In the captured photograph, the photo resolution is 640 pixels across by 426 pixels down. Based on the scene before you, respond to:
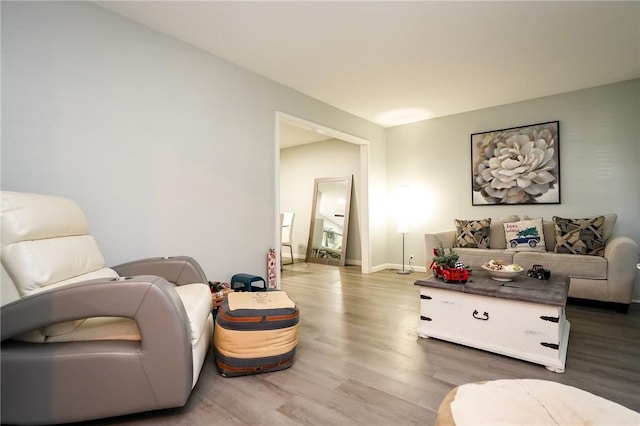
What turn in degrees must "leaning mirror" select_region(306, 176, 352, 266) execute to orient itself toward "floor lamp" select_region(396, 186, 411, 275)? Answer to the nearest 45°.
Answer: approximately 90° to its left

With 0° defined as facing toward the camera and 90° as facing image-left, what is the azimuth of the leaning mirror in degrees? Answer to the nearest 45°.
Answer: approximately 45°

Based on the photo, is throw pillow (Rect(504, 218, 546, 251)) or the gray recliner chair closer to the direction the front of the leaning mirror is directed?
the gray recliner chair

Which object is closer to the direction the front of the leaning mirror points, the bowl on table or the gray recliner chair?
the gray recliner chair

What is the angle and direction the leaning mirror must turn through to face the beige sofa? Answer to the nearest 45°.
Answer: approximately 90° to its left

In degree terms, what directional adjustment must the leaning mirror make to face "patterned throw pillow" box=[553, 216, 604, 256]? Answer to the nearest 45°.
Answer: approximately 90° to its left

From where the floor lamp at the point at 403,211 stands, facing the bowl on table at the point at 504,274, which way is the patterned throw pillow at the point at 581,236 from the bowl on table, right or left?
left

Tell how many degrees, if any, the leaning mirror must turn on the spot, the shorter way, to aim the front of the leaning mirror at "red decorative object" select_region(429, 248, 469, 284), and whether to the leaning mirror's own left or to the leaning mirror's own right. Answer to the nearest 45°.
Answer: approximately 45° to the leaning mirror's own left

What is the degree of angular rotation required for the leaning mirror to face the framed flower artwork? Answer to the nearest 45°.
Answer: approximately 90° to its left

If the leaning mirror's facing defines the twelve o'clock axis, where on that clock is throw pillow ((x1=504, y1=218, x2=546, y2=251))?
The throw pillow is roughly at 9 o'clock from the leaning mirror.
